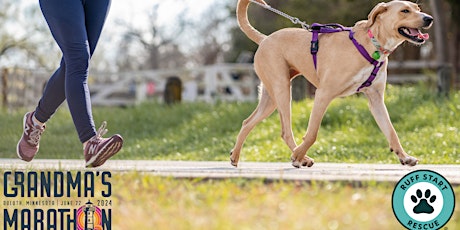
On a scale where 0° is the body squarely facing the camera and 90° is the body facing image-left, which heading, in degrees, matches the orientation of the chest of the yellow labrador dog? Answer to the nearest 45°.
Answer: approximately 270°

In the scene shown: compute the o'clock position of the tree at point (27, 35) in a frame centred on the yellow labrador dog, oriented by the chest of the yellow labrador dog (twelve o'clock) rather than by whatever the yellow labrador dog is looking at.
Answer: The tree is roughly at 8 o'clock from the yellow labrador dog.

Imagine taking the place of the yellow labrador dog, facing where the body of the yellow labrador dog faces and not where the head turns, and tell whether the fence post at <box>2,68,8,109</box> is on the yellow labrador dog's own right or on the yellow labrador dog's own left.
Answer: on the yellow labrador dog's own left
